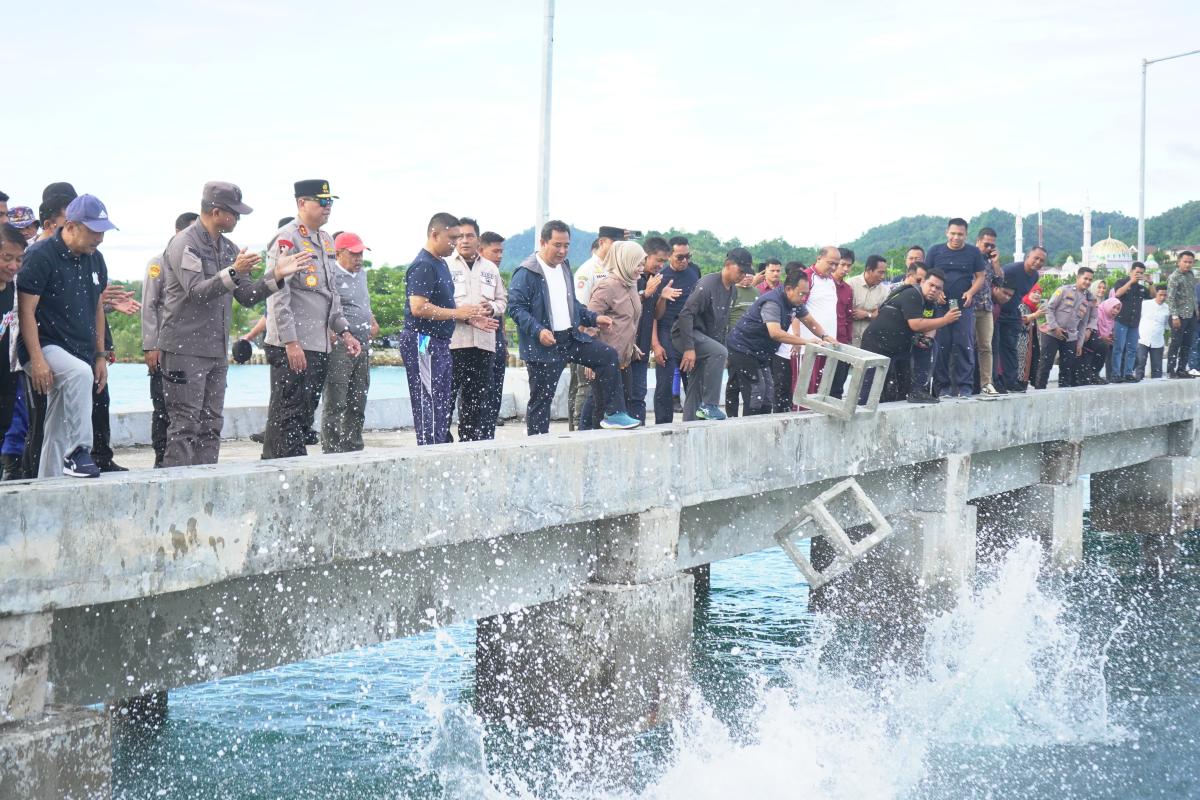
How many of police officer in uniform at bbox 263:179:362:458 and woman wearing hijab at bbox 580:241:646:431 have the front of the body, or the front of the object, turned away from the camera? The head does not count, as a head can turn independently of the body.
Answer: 0

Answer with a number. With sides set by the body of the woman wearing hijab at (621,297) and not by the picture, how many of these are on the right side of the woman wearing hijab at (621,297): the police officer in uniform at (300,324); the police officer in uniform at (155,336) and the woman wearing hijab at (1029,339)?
2

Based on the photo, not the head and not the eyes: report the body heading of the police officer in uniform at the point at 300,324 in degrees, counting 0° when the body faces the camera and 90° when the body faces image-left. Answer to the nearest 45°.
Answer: approximately 315°

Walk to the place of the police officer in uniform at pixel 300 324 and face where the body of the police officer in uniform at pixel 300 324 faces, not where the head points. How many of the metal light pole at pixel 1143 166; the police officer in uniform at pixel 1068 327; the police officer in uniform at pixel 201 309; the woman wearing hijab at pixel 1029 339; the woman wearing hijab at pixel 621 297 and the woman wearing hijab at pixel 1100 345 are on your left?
5

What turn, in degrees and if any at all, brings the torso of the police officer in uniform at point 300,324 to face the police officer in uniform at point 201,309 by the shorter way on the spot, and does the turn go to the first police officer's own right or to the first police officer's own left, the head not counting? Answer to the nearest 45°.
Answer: approximately 90° to the first police officer's own right

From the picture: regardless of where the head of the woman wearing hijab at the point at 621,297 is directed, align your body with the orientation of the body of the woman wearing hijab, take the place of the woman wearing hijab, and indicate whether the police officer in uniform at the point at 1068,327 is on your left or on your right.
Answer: on your left

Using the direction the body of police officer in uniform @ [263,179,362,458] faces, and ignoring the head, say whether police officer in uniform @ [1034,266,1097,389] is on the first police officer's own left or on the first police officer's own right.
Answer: on the first police officer's own left

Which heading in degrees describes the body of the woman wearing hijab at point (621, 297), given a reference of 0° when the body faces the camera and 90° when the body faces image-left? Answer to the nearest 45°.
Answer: approximately 315°

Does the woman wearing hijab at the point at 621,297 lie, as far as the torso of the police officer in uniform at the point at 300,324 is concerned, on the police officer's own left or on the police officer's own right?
on the police officer's own left

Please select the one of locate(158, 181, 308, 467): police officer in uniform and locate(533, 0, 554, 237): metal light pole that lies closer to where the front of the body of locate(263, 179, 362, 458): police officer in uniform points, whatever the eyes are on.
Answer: the police officer in uniform

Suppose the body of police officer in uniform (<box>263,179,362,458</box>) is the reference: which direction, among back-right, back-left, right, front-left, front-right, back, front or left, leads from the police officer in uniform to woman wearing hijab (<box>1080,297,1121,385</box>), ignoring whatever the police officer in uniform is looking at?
left
